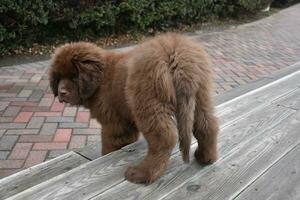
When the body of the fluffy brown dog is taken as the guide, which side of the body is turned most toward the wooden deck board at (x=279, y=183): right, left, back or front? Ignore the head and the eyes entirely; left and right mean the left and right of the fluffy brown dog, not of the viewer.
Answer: back

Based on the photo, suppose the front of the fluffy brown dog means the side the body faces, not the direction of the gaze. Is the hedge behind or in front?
in front

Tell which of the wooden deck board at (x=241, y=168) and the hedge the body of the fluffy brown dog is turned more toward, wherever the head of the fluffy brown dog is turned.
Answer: the hedge

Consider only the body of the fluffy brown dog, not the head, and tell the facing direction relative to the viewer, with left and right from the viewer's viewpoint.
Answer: facing away from the viewer and to the left of the viewer

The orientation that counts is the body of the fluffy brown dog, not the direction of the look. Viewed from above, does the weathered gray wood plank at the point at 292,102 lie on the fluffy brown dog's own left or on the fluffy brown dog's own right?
on the fluffy brown dog's own right
